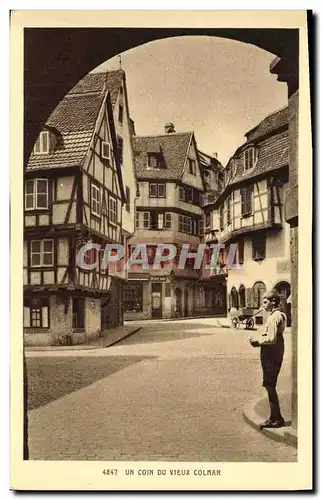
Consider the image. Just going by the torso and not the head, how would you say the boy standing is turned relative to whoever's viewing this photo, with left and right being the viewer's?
facing to the left of the viewer

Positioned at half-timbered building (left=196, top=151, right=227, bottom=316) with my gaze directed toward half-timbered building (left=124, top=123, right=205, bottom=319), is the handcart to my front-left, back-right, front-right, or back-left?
back-left

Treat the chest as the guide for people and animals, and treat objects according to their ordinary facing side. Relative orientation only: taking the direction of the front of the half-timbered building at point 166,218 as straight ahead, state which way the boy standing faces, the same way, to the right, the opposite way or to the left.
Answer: to the right

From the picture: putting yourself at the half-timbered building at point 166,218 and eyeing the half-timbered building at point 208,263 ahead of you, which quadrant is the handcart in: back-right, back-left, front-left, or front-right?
front-right

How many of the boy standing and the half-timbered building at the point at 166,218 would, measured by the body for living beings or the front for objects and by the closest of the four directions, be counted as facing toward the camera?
1

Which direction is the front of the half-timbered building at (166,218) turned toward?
toward the camera

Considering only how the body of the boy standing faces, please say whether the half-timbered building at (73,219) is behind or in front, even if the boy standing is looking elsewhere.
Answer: in front

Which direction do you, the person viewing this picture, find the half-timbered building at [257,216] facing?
facing the viewer and to the left of the viewer
